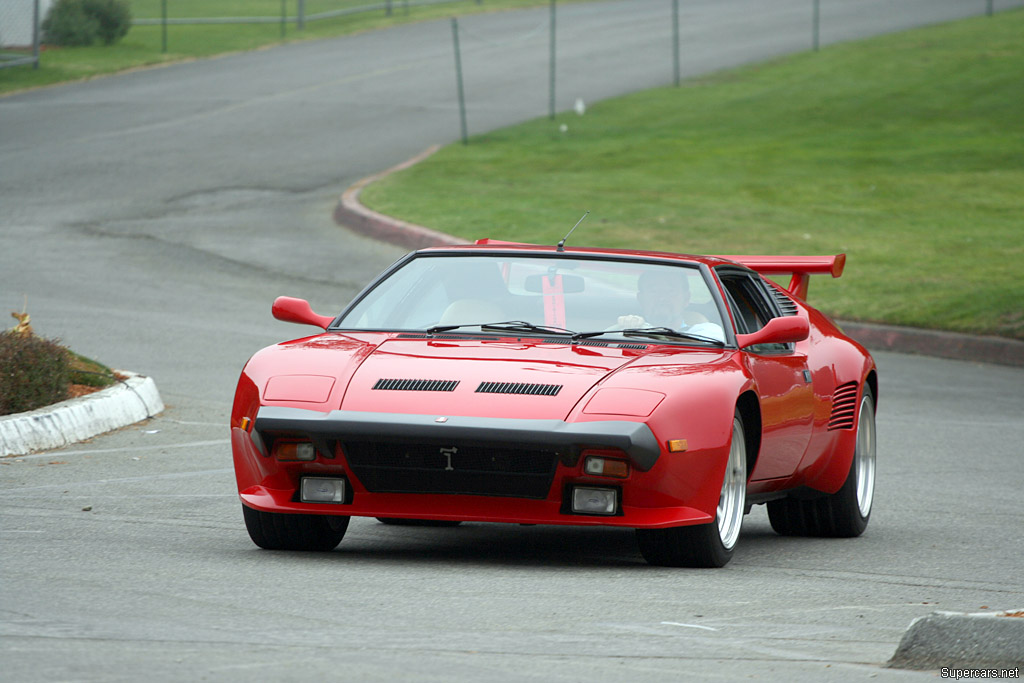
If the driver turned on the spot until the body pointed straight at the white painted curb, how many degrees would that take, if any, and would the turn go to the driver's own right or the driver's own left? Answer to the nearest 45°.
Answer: approximately 135° to the driver's own right

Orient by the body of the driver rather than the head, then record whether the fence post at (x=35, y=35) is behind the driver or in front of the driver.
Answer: behind

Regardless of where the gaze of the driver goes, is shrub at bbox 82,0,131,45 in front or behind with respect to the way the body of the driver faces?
behind

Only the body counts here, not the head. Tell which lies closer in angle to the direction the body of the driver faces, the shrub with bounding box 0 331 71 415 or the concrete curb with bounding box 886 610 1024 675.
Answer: the concrete curb

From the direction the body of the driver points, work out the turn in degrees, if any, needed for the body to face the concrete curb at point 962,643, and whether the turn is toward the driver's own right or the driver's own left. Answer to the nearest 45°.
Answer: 0° — they already face it

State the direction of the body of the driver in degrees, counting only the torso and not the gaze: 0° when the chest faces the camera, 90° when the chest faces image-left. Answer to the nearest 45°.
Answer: approximately 0°

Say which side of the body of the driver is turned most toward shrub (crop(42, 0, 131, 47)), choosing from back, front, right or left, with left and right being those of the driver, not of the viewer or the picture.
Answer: back
